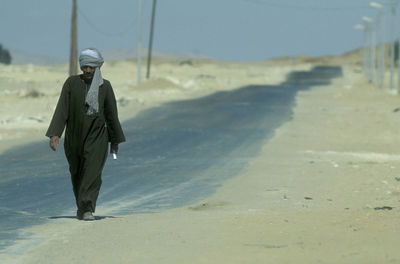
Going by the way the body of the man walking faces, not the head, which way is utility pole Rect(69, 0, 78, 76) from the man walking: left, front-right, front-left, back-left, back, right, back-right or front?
back

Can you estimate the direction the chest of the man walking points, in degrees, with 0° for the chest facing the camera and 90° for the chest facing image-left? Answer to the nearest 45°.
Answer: approximately 0°
